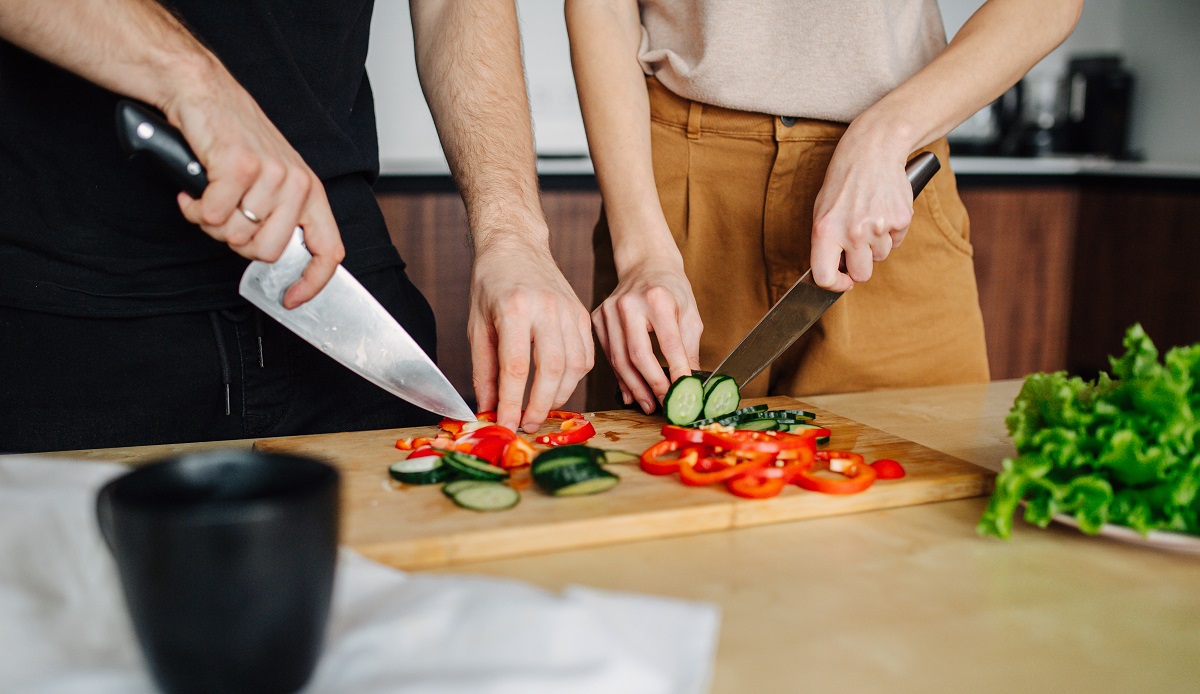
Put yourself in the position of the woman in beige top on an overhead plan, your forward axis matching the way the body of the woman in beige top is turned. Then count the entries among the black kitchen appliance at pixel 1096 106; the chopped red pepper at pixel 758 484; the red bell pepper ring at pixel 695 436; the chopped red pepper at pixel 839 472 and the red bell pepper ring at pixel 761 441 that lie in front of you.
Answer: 4

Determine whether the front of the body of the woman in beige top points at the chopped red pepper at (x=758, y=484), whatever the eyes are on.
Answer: yes

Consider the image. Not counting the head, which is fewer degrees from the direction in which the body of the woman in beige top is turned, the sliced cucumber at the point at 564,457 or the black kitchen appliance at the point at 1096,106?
the sliced cucumber

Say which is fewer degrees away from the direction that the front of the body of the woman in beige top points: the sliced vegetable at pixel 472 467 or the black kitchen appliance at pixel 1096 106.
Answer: the sliced vegetable

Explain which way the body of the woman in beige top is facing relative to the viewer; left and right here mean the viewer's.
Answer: facing the viewer

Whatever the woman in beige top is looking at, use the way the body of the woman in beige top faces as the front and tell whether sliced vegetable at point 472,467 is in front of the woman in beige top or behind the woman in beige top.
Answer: in front

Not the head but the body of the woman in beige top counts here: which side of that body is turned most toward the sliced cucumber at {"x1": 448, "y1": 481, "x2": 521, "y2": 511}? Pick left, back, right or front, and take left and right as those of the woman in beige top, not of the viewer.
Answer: front

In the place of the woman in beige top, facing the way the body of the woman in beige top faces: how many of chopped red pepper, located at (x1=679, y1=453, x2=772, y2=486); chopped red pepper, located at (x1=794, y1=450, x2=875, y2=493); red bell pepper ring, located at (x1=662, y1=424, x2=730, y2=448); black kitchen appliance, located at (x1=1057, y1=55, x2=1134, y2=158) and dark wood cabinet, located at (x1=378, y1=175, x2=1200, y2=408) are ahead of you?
3

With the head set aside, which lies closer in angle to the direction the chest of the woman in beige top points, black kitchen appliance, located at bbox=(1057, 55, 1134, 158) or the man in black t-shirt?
the man in black t-shirt

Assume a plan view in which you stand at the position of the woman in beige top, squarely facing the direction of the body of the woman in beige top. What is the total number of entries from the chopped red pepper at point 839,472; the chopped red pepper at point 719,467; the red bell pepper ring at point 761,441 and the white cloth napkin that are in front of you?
4

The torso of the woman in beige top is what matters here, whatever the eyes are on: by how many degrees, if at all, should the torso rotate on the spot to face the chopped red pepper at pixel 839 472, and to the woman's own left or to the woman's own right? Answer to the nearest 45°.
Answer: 0° — they already face it

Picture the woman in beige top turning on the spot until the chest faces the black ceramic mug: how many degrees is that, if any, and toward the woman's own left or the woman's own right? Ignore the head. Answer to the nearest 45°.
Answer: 0° — they already face it

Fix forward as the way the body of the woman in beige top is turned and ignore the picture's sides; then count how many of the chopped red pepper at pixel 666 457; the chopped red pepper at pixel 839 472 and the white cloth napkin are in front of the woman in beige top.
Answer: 3

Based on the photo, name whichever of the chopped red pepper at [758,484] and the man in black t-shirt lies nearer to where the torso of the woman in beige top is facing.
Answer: the chopped red pepper

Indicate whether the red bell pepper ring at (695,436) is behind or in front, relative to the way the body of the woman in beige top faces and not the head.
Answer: in front

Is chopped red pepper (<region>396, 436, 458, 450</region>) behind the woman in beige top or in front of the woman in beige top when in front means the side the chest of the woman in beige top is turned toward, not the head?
in front
